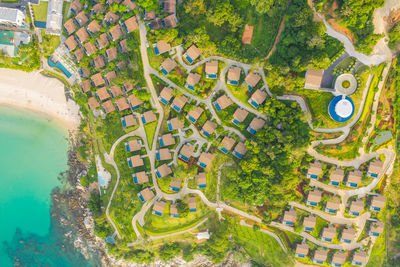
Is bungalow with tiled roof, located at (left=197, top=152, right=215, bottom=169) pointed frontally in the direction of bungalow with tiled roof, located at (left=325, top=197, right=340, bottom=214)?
no

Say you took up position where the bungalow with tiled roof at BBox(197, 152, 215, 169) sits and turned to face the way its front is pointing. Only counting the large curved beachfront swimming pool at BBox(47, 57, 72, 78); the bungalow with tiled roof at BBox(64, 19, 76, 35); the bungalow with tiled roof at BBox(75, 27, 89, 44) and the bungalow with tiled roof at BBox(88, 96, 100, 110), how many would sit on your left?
0

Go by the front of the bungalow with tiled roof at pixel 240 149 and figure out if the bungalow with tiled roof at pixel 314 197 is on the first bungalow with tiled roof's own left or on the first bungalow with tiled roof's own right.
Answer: on the first bungalow with tiled roof's own left

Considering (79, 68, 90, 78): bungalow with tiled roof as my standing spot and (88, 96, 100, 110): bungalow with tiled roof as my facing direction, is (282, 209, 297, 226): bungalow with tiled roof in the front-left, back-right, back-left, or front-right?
front-left

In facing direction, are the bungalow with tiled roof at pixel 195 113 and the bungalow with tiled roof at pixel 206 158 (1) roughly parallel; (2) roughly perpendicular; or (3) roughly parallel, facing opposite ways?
roughly parallel

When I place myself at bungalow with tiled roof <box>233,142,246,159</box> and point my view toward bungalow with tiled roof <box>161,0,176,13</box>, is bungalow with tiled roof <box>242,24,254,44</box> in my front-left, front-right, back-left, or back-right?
front-right

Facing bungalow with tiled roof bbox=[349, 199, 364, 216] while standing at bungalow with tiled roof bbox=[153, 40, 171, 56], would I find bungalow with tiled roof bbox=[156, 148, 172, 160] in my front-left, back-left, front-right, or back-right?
front-right

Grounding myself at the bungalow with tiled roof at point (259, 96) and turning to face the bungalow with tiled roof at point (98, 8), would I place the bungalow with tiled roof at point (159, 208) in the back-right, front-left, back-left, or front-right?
front-left

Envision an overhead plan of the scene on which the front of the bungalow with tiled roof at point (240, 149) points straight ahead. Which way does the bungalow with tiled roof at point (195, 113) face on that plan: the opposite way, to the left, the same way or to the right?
the same way
